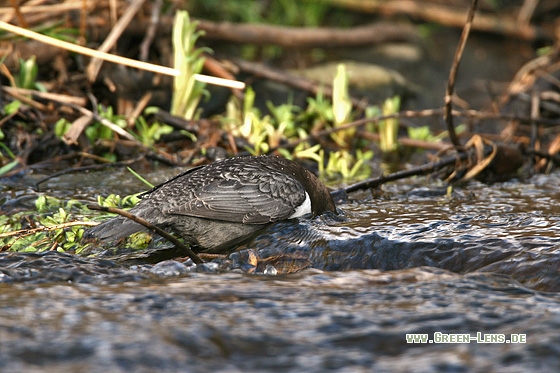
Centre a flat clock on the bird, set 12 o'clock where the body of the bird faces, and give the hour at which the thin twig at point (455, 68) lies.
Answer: The thin twig is roughly at 11 o'clock from the bird.

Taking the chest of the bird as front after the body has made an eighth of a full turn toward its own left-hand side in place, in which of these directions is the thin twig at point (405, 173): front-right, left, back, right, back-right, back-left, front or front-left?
front

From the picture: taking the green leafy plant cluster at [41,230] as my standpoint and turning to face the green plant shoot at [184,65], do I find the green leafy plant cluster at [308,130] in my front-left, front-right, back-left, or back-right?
front-right

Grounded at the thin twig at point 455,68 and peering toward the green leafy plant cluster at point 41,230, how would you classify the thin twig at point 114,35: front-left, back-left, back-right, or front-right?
front-right

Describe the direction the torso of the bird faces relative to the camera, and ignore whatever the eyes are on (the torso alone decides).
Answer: to the viewer's right

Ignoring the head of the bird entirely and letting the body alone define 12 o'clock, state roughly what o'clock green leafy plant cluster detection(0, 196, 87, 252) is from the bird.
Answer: The green leafy plant cluster is roughly at 6 o'clock from the bird.

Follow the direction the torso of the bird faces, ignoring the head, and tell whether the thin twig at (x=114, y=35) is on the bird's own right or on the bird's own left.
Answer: on the bird's own left

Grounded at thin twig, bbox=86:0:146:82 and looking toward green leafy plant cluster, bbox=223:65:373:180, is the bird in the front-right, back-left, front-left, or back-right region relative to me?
front-right

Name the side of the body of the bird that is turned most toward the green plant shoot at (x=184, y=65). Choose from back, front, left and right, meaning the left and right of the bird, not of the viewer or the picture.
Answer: left

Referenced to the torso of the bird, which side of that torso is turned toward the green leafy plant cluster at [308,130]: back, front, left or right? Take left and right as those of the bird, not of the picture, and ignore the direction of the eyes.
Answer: left
